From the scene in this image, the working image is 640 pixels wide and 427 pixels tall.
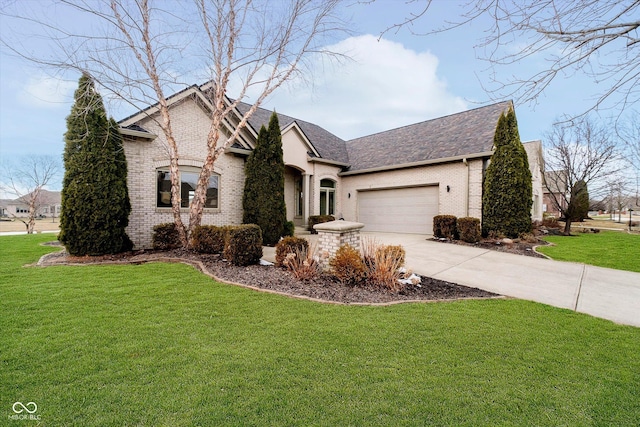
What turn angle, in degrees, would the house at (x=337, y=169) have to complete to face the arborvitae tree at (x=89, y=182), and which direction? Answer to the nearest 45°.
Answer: approximately 90° to its right

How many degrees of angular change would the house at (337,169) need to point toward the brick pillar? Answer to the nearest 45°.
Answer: approximately 45° to its right

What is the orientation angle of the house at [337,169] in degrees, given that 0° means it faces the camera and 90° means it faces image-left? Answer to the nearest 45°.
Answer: approximately 315°

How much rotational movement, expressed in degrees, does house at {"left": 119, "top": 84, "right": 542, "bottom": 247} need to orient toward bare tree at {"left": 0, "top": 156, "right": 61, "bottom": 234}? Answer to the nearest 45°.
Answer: approximately 135° to its right

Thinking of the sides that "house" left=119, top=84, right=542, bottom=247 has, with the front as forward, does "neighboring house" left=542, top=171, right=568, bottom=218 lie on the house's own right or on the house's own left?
on the house's own left

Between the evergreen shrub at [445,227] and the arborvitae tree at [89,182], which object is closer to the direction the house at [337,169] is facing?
the evergreen shrub
